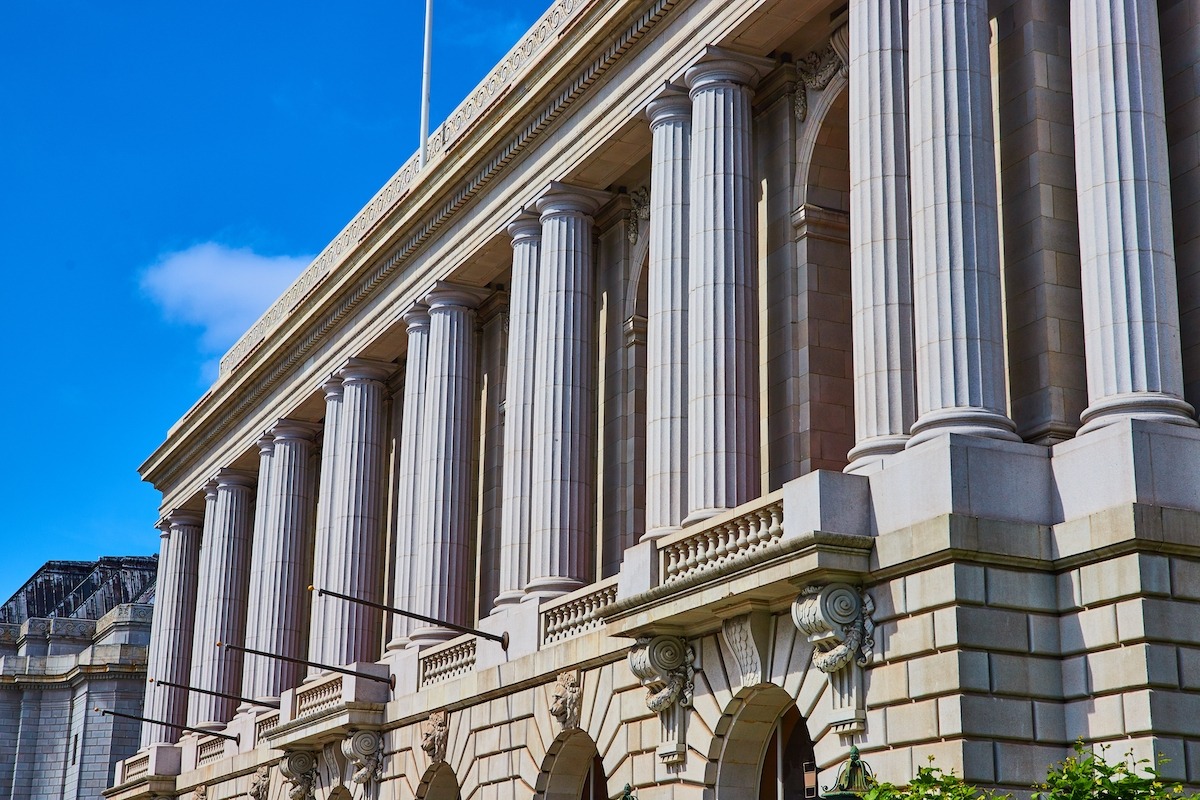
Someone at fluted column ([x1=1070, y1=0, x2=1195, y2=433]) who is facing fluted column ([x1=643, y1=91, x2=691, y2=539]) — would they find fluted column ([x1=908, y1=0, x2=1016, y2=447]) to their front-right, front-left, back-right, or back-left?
front-left

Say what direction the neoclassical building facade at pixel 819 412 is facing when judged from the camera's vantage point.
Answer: facing the viewer and to the left of the viewer

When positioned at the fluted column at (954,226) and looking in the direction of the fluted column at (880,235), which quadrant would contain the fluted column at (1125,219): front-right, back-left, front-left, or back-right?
back-right
